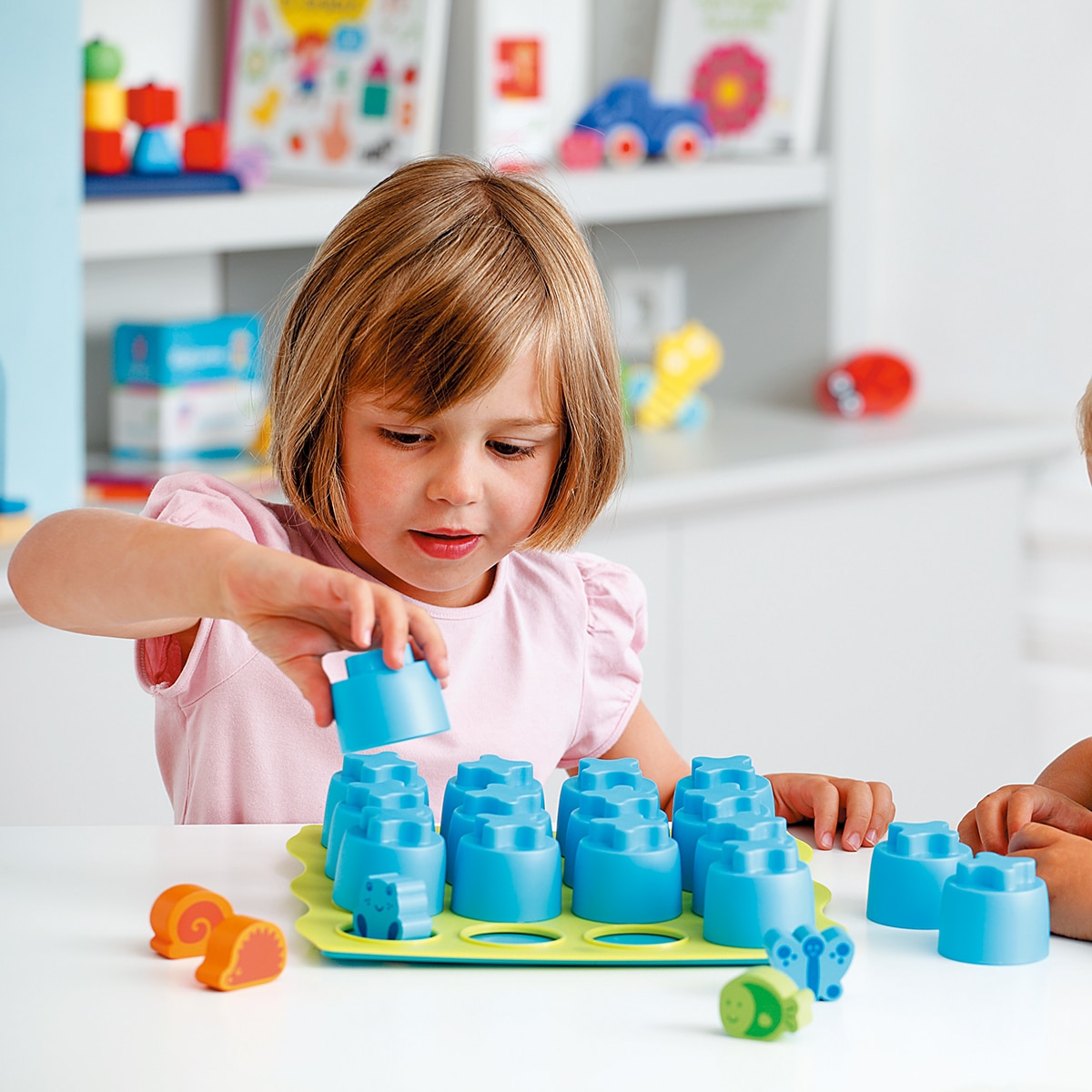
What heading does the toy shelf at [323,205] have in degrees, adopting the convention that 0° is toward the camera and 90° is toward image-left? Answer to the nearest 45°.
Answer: approximately 0°

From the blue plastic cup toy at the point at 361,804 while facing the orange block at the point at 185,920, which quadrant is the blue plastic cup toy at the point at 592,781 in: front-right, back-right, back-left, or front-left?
back-left

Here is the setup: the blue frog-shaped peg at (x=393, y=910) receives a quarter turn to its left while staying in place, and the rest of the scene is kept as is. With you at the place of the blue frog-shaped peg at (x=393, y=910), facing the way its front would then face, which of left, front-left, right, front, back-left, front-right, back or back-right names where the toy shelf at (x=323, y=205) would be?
back-left
